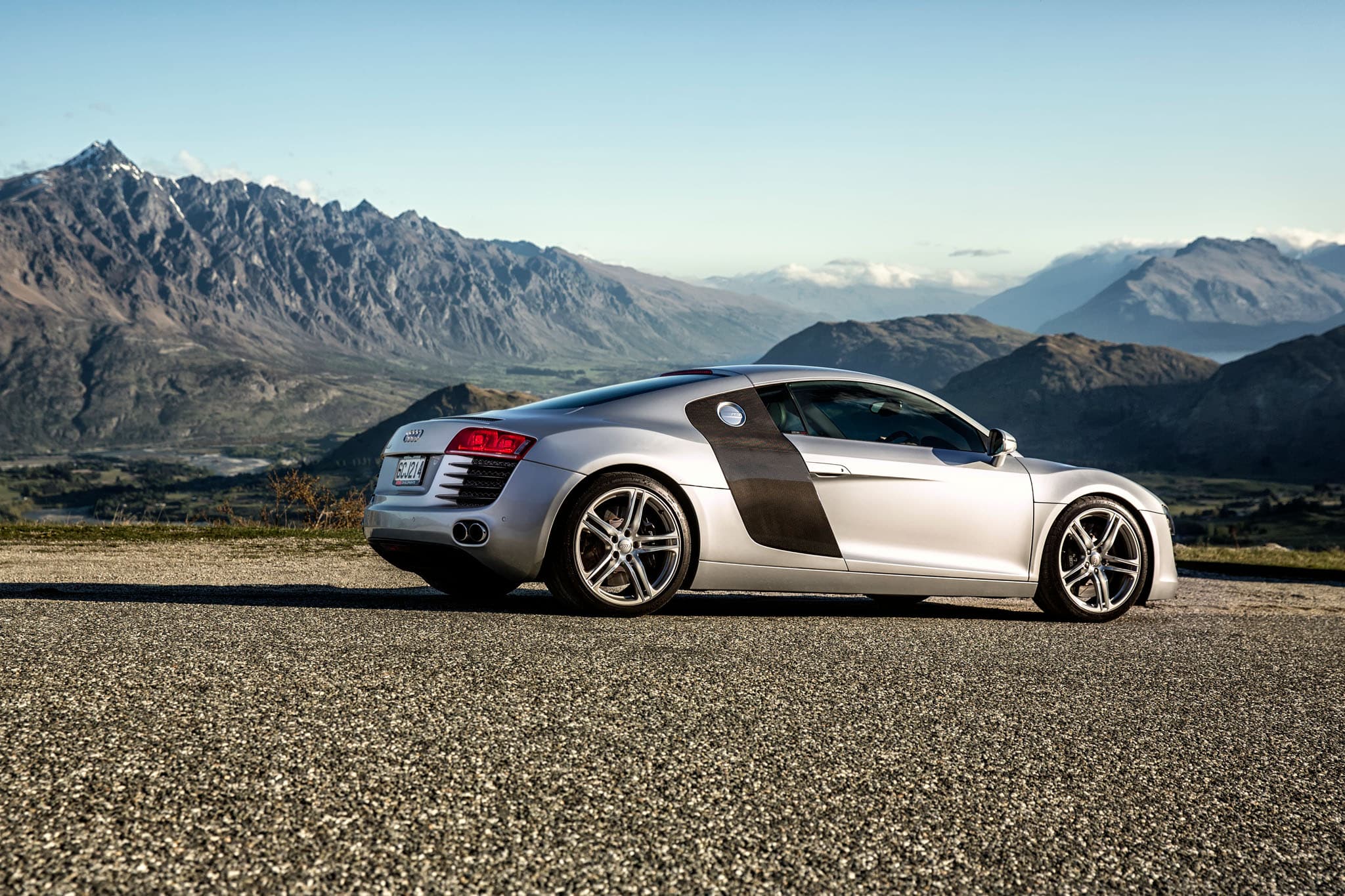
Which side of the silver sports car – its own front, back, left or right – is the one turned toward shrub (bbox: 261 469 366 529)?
left

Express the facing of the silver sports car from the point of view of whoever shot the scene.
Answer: facing away from the viewer and to the right of the viewer
